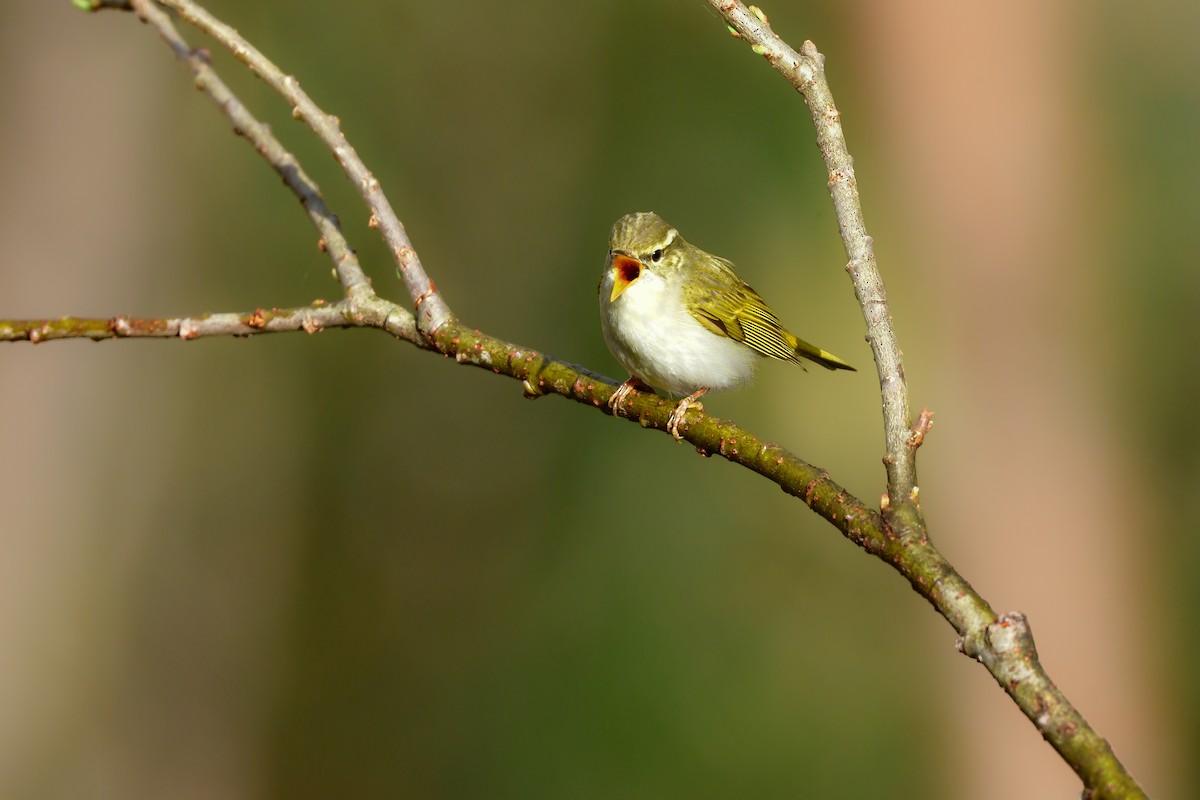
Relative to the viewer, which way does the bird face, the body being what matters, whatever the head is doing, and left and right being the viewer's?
facing the viewer and to the left of the viewer

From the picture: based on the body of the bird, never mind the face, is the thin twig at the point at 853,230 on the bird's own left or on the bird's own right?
on the bird's own left

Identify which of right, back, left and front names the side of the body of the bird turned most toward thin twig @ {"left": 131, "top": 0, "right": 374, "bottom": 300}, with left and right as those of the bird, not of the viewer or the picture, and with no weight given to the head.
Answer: front

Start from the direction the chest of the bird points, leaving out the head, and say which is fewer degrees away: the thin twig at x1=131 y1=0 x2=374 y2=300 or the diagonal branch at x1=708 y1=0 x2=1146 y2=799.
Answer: the thin twig

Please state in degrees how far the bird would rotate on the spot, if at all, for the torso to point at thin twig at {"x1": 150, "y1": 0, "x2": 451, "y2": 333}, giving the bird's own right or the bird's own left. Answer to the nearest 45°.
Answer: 0° — it already faces it

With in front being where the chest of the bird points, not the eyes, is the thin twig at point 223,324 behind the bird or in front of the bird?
in front
